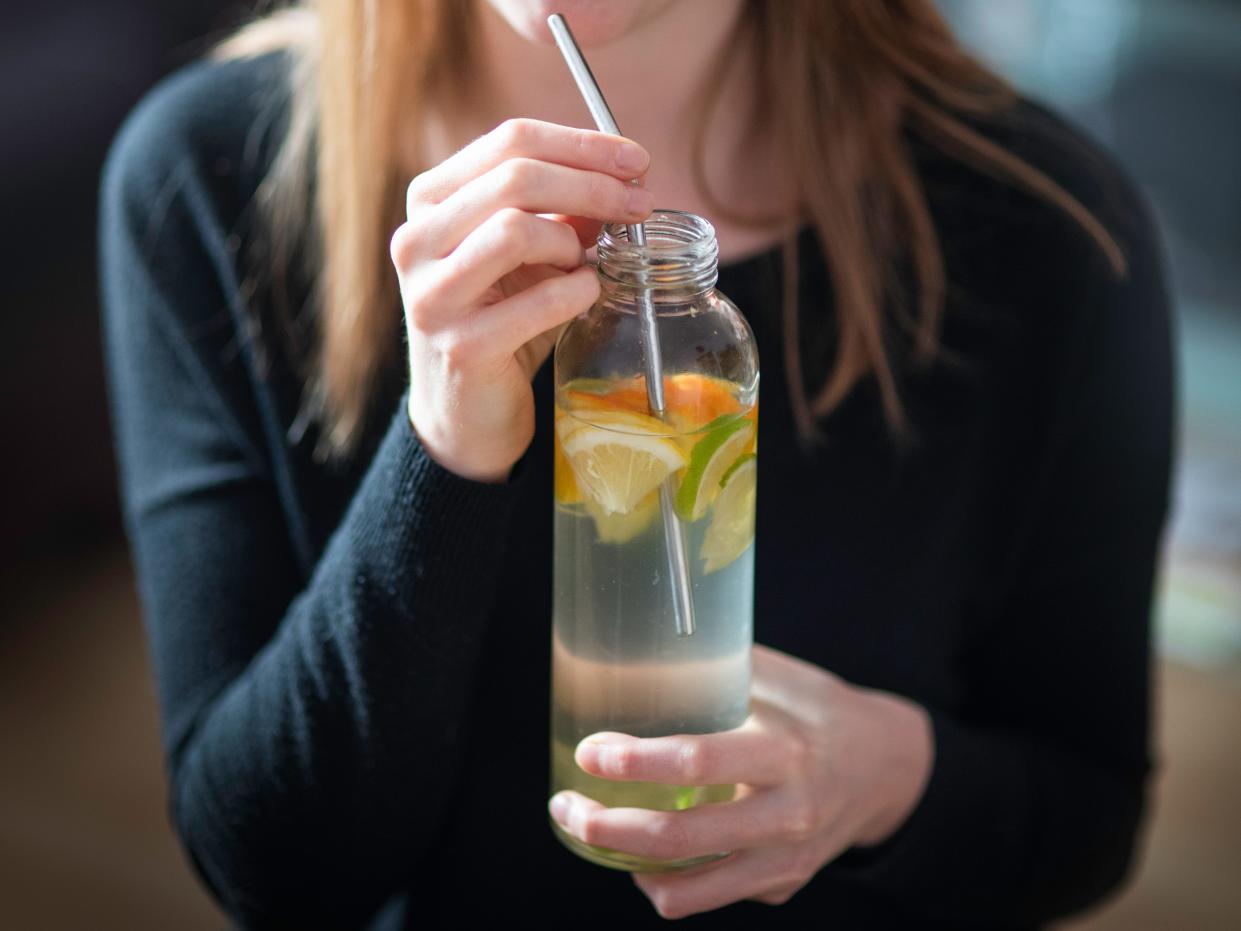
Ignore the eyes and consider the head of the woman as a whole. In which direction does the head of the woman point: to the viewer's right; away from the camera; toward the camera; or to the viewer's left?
toward the camera

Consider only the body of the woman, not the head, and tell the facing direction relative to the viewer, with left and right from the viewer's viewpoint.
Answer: facing the viewer
